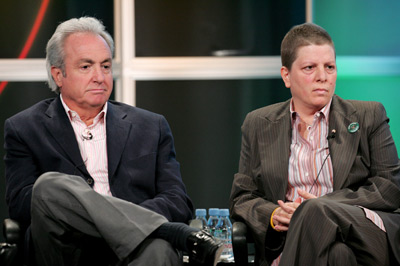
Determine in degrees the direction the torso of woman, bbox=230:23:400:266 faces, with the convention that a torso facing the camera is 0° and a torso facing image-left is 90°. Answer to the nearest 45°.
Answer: approximately 0°

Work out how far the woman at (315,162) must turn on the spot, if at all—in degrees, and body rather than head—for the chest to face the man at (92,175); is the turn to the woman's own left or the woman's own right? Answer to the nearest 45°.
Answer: approximately 90° to the woman's own right

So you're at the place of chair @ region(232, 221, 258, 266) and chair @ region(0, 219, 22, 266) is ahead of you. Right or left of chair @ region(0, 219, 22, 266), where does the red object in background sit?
right

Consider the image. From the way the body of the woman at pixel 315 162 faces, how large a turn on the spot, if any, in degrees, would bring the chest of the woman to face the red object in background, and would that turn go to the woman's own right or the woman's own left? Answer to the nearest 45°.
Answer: approximately 135° to the woman's own right

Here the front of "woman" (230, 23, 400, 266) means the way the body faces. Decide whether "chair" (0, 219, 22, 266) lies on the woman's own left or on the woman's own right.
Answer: on the woman's own right
